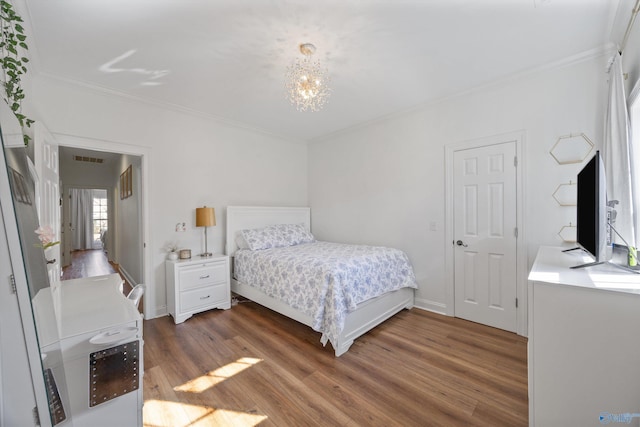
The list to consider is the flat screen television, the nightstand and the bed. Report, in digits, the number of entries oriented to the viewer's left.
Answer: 1

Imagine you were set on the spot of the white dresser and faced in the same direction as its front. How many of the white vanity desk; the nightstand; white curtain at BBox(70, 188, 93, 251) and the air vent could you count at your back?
0

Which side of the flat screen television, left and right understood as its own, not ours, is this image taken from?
left

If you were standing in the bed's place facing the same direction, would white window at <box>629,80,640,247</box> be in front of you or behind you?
in front

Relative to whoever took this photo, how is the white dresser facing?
facing to the left of the viewer

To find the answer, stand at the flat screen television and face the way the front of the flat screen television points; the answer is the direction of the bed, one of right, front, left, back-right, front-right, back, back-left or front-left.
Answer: front

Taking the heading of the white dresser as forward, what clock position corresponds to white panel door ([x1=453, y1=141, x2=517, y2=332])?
The white panel door is roughly at 2 o'clock from the white dresser.

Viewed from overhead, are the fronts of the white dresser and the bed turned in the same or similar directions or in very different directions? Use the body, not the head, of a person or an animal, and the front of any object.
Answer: very different directions

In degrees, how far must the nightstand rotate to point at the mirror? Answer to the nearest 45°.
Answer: approximately 45° to its right

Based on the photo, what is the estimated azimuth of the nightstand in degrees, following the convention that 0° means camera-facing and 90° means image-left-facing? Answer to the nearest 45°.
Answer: approximately 315°

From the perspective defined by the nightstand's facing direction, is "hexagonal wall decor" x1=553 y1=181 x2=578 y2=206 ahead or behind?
ahead

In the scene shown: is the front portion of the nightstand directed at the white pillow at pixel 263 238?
no

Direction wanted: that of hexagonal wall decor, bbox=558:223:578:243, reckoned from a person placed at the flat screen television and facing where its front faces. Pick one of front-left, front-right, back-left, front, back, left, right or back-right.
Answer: right

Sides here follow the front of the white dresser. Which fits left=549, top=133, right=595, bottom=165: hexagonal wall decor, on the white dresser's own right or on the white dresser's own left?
on the white dresser's own right

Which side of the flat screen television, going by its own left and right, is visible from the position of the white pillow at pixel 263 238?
front
